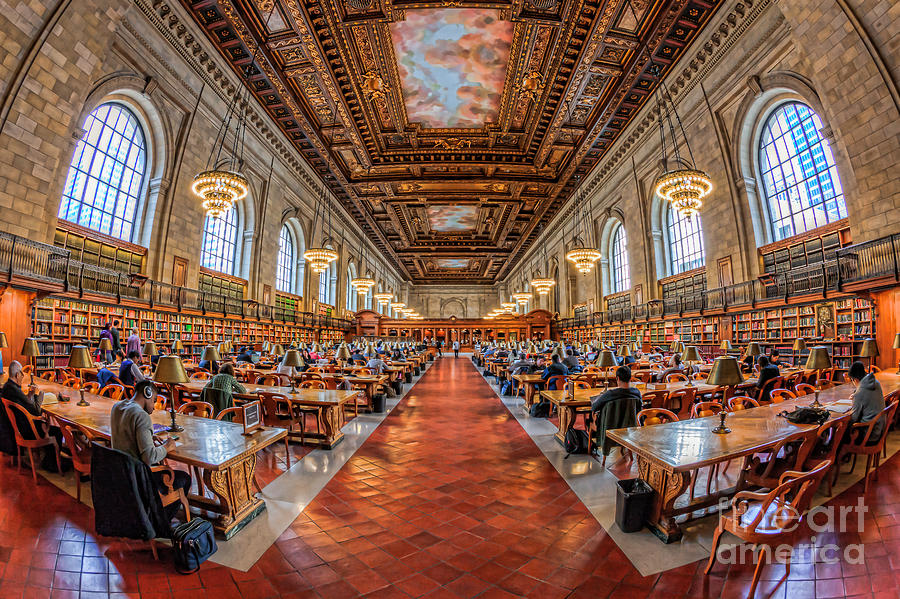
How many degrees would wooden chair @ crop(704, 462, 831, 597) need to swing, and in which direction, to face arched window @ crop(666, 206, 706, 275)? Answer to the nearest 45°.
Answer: approximately 45° to its right

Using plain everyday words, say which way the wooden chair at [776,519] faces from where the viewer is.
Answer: facing away from the viewer and to the left of the viewer

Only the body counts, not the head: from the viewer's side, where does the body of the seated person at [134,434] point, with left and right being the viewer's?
facing away from the viewer and to the right of the viewer

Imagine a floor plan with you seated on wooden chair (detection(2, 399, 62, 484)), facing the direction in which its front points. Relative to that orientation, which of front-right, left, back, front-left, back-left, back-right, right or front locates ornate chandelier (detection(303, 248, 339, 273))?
front

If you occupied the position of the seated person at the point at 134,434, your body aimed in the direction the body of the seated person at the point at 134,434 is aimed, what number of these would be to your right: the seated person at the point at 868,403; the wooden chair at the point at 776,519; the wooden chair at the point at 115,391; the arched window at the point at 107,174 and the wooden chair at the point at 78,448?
2

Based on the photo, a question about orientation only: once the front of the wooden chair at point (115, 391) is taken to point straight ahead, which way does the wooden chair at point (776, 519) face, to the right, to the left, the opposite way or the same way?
the opposite way

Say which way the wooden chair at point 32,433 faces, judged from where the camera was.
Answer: facing away from the viewer and to the right of the viewer

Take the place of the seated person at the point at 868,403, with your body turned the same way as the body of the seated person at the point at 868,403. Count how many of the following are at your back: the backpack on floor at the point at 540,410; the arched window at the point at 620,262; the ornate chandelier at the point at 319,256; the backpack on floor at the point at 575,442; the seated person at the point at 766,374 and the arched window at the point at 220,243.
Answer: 0

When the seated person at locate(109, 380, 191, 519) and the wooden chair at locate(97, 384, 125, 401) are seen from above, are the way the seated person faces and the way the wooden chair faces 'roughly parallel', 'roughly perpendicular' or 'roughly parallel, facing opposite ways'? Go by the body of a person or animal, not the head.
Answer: roughly parallel, facing opposite ways

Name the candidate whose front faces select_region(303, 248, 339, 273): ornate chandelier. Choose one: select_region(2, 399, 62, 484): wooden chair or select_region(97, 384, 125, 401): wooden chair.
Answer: select_region(2, 399, 62, 484): wooden chair

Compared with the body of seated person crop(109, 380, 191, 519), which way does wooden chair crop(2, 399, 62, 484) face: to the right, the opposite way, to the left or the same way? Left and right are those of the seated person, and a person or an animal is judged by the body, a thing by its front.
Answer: the same way

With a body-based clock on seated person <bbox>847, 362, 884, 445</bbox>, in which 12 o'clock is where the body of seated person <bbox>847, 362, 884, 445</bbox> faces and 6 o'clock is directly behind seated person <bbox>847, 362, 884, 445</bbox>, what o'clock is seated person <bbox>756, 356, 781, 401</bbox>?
seated person <bbox>756, 356, 781, 401</bbox> is roughly at 1 o'clock from seated person <bbox>847, 362, 884, 445</bbox>.
